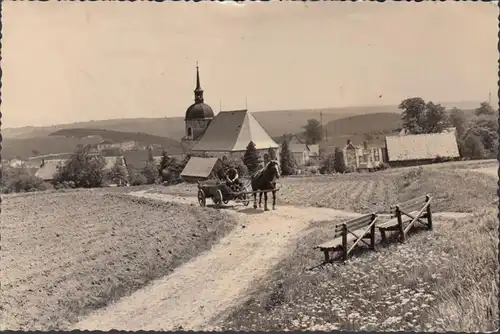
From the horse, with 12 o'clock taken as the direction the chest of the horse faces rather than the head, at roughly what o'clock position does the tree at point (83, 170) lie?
The tree is roughly at 5 o'clock from the horse.

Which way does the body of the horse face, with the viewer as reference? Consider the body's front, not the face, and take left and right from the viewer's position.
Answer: facing the viewer and to the right of the viewer

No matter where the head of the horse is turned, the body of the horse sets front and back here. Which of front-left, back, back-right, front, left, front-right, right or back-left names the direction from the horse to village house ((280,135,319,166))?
left

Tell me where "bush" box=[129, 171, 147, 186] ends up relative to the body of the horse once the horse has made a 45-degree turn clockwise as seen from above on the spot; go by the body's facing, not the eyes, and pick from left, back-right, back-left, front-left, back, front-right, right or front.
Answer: back-right

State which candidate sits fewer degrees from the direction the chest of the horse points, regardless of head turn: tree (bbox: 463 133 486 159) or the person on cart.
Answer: the tree

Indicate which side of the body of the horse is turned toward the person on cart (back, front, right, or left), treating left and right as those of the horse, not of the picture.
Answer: back

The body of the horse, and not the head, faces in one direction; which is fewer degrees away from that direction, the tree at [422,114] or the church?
the tree

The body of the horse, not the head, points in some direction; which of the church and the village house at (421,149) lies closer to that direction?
the village house

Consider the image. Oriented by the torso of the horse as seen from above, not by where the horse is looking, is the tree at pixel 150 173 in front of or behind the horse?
behind

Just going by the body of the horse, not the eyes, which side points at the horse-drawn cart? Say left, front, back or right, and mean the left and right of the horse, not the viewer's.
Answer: back
